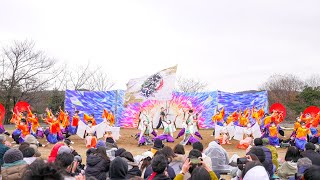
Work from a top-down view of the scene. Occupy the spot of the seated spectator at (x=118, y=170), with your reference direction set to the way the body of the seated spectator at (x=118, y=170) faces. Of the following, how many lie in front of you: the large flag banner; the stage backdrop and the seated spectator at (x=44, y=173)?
2

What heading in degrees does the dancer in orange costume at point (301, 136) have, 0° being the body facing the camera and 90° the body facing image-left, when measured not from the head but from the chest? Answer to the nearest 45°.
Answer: approximately 0°

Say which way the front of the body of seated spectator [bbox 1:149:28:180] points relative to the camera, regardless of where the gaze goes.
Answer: away from the camera

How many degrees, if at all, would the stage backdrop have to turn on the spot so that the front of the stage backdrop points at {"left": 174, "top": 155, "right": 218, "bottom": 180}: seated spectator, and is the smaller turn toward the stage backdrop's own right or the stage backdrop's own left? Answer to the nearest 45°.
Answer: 0° — it already faces them

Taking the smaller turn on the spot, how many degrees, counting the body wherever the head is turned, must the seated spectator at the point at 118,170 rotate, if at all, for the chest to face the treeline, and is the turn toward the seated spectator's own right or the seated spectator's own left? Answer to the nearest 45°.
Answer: approximately 45° to the seated spectator's own right

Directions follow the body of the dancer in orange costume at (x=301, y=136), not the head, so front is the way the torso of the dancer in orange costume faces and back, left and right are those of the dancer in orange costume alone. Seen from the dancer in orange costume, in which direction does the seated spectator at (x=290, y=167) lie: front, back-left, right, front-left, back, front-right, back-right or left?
front

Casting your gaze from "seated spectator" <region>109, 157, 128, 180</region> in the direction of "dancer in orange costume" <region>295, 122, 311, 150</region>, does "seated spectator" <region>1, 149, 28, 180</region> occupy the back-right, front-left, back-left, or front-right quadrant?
back-left

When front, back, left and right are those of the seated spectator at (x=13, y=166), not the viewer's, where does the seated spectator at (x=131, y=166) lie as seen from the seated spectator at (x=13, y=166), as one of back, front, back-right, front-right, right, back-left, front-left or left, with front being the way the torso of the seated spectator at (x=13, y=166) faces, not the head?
right

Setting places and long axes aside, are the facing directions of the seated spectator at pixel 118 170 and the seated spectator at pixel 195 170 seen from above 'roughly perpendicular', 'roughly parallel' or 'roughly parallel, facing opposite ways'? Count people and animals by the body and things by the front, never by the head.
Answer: roughly parallel

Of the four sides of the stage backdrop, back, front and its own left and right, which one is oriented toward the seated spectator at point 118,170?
front

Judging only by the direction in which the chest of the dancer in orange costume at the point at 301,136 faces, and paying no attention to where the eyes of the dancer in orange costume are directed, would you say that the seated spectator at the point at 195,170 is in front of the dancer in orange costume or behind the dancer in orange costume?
in front

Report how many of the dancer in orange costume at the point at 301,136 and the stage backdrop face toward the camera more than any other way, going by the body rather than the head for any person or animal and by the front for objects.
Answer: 2

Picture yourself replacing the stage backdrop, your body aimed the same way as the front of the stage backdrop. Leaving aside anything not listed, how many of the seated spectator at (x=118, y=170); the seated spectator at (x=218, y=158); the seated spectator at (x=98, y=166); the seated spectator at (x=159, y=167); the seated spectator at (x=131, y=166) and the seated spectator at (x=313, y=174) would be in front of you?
6

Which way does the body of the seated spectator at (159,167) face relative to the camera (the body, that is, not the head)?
away from the camera

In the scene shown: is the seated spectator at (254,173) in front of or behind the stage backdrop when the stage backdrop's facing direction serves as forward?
in front

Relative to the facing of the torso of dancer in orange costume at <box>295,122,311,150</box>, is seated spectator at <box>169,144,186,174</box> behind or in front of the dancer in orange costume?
in front

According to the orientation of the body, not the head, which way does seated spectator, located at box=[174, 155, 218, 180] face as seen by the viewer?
away from the camera

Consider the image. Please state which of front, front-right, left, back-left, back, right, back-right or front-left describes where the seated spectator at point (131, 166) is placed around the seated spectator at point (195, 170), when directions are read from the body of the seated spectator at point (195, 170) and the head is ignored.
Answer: front-left
